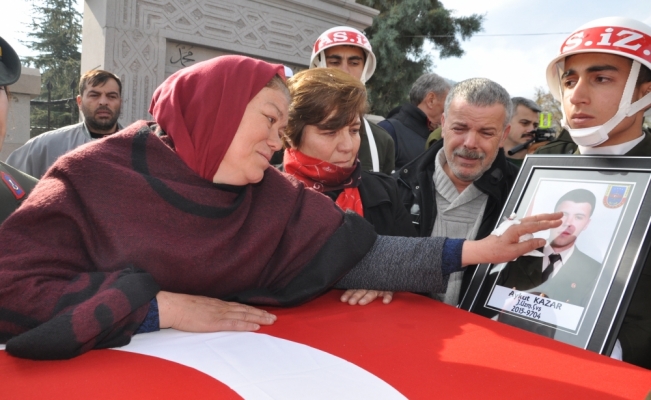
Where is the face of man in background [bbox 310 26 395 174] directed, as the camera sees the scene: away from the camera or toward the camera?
toward the camera

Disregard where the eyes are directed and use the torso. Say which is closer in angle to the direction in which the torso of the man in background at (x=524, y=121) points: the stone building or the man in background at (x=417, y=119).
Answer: the man in background

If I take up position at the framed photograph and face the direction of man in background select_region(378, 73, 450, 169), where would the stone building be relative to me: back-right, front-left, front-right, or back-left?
front-left

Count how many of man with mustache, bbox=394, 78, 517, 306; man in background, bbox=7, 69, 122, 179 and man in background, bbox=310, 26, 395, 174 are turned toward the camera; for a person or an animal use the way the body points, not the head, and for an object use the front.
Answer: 3

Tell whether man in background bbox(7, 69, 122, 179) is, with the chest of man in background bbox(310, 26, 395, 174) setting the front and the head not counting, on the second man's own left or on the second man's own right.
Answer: on the second man's own right

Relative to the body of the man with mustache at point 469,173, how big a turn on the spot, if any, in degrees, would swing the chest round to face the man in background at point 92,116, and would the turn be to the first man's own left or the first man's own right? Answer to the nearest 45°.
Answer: approximately 90° to the first man's own right

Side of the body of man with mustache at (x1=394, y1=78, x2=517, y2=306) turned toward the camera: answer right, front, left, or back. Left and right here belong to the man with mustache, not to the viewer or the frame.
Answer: front

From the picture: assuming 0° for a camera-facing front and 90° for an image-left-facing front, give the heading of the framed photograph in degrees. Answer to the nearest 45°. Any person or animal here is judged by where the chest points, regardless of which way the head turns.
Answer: approximately 45°

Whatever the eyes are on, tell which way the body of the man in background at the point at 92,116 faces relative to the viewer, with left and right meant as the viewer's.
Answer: facing the viewer

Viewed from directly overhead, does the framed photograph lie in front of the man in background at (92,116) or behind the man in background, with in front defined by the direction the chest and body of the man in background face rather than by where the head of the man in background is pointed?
in front

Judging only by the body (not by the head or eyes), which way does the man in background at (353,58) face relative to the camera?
toward the camera
